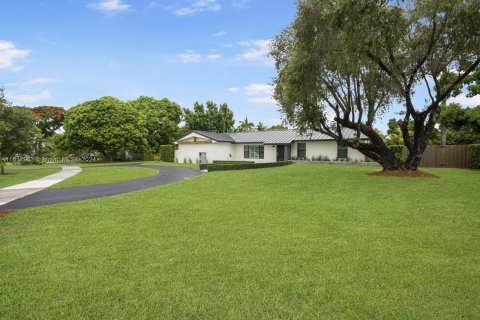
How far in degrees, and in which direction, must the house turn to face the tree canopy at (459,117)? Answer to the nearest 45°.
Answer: approximately 45° to its left

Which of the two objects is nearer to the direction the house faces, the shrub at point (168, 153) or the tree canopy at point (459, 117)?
the tree canopy

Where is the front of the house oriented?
toward the camera

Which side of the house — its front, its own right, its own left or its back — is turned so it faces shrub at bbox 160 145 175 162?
right

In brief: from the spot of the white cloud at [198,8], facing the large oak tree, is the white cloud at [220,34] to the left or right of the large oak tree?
left

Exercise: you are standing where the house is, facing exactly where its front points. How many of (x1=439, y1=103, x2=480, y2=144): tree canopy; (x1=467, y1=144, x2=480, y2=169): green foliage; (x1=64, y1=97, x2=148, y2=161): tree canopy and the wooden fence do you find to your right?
1
